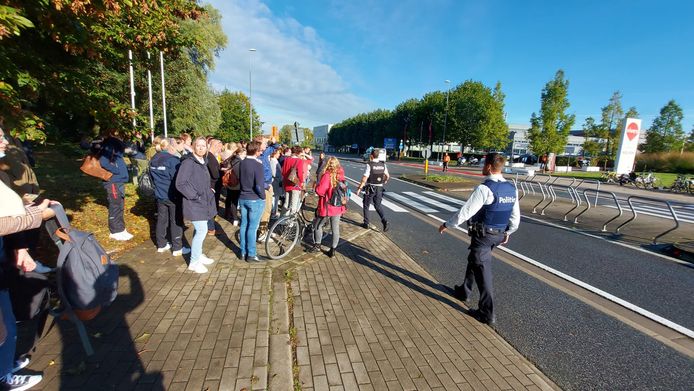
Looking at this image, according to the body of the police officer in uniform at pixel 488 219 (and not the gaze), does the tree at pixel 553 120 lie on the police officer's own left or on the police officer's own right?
on the police officer's own right

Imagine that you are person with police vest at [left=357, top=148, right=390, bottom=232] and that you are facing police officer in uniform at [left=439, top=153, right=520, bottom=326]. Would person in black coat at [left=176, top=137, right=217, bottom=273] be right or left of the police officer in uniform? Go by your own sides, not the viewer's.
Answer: right

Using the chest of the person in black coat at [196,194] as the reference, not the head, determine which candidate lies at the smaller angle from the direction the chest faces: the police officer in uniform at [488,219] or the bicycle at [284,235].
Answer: the police officer in uniform

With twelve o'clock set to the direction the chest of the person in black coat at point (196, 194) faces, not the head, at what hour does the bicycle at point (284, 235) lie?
The bicycle is roughly at 10 o'clock from the person in black coat.

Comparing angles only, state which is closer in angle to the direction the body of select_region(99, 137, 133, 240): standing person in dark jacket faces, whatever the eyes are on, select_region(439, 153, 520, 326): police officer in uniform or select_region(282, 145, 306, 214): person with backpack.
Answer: the person with backpack

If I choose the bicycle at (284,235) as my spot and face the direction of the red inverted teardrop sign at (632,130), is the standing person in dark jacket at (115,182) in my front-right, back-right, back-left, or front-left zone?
back-left

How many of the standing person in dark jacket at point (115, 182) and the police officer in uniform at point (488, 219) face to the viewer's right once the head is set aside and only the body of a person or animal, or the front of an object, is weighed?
1

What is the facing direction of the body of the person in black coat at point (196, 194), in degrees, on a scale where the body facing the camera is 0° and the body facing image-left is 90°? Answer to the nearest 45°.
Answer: approximately 315°

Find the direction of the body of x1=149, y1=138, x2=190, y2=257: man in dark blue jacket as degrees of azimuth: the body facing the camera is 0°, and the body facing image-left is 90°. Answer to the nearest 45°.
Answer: approximately 225°

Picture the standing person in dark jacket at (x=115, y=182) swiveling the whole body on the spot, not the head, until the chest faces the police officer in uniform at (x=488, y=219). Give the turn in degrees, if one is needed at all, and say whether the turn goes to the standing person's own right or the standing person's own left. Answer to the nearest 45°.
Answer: approximately 45° to the standing person's own right
